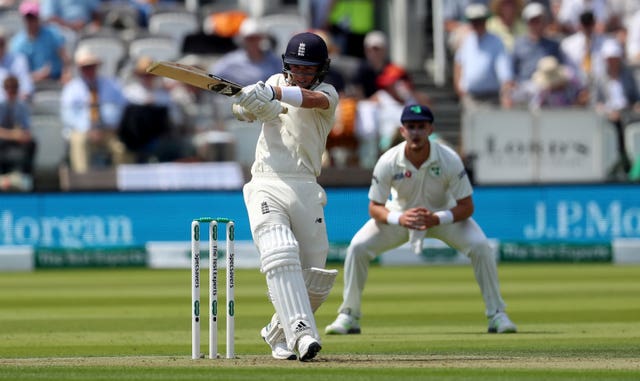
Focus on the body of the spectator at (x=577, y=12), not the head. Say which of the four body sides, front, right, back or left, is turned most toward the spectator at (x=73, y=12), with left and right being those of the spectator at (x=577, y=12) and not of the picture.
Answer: right

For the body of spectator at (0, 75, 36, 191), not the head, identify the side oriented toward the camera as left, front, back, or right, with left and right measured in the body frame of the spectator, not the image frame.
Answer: front

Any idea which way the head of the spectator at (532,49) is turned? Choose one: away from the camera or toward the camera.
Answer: toward the camera

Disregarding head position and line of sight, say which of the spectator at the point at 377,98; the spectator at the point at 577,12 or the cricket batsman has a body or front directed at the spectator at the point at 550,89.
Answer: the spectator at the point at 577,12

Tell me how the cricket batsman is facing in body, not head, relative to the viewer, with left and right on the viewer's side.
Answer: facing the viewer

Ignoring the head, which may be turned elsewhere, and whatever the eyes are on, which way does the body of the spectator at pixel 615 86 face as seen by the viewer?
toward the camera

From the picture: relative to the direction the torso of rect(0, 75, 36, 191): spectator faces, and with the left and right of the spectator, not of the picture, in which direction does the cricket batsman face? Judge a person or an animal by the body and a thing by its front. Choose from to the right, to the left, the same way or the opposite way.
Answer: the same way

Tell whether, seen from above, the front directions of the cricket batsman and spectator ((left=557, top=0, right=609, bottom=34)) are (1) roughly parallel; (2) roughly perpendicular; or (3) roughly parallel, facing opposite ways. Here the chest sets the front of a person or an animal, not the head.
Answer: roughly parallel

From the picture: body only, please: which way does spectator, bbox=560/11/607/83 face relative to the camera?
toward the camera

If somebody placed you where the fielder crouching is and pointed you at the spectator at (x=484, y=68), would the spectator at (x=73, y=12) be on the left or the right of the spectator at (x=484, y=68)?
left

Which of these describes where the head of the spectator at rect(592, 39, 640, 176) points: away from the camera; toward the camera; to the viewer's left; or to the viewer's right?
toward the camera

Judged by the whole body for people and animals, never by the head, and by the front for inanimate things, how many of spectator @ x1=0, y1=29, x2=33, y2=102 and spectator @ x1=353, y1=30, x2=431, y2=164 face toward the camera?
2

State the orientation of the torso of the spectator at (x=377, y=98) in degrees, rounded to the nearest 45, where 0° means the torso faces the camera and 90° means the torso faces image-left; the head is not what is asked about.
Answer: approximately 0°

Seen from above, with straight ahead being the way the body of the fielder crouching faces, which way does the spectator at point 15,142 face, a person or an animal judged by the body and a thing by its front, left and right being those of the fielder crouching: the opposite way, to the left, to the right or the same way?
the same way

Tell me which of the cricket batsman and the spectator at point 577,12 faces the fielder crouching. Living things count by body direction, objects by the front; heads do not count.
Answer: the spectator
